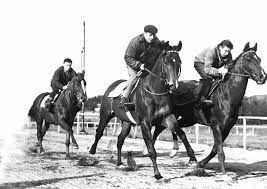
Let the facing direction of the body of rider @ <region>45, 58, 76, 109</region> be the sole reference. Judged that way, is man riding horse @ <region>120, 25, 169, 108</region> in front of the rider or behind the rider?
in front

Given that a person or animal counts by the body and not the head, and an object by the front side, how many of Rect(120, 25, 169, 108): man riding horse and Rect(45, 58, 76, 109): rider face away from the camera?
0

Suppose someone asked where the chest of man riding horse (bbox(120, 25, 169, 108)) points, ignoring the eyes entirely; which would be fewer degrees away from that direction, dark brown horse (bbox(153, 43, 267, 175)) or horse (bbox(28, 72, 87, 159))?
the dark brown horse

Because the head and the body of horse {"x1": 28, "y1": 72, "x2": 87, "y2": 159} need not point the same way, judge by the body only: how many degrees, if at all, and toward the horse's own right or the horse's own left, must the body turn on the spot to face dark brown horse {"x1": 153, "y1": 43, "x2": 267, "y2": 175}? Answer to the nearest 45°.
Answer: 0° — it already faces it

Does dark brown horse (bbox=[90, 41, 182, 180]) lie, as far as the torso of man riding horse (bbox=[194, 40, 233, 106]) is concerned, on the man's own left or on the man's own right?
on the man's own right

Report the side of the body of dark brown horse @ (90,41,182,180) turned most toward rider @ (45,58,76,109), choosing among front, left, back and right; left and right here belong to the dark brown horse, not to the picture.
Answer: back

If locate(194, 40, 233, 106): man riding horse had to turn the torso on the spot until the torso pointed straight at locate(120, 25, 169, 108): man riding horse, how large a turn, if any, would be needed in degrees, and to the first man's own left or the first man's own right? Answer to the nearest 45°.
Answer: approximately 135° to the first man's own right

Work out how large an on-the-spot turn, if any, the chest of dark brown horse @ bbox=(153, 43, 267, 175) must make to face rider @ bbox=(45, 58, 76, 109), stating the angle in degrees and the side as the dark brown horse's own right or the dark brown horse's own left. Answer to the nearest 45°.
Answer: approximately 180°

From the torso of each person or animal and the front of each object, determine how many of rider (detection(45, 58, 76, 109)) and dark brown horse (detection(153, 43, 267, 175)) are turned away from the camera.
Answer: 0

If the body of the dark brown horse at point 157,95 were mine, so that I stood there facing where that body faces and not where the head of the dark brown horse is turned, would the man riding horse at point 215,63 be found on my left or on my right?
on my left

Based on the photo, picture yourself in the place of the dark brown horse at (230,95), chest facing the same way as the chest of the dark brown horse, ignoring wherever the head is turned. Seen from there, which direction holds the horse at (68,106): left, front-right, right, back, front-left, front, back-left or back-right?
back

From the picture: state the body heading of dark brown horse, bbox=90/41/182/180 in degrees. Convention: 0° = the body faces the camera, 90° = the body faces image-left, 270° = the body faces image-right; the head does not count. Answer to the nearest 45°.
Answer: approximately 315°

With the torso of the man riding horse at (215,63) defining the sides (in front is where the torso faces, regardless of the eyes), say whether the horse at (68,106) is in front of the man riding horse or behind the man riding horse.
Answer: behind
